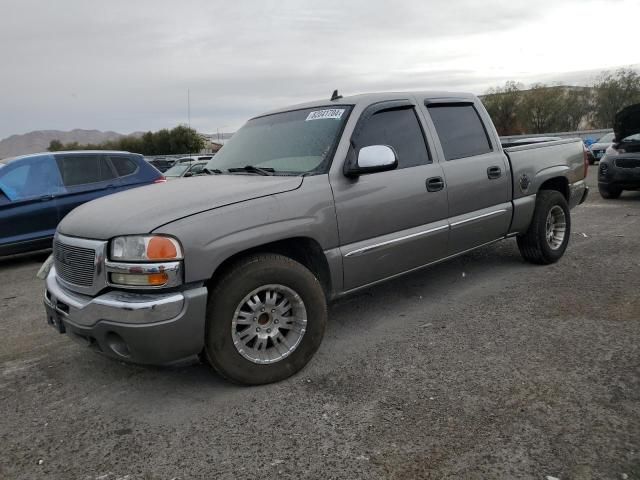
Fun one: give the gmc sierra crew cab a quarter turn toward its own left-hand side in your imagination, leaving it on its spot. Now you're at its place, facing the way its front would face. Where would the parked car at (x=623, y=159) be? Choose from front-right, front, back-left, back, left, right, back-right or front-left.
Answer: left

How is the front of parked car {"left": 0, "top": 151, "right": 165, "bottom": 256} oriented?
to the viewer's left

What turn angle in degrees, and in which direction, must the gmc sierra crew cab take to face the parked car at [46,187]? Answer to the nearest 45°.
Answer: approximately 90° to its right

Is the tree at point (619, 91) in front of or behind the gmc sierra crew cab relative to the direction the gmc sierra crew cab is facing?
behind

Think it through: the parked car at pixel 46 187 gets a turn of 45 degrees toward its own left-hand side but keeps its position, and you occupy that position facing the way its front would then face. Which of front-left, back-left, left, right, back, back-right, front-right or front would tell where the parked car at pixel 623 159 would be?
back-left
